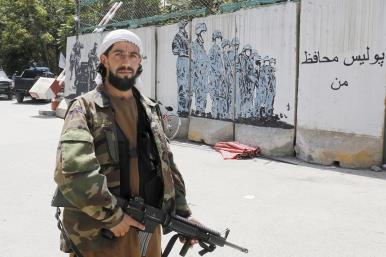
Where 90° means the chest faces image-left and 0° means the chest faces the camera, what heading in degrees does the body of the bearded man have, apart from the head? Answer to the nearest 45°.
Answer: approximately 315°

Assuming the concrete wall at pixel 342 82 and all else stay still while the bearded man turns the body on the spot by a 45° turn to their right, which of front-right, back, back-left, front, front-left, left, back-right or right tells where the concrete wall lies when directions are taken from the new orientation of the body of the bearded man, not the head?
back-left

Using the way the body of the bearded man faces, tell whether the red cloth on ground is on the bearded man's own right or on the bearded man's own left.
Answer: on the bearded man's own left

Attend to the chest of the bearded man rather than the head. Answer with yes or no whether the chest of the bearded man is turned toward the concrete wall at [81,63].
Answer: no

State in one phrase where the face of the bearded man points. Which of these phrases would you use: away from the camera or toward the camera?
toward the camera

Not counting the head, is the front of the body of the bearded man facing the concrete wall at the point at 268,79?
no

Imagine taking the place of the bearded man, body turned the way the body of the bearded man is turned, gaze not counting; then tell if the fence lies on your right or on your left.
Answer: on your left

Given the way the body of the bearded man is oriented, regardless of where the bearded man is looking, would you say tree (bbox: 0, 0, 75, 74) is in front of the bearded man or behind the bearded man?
behind

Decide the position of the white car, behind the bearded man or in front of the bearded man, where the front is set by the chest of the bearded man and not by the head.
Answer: behind
